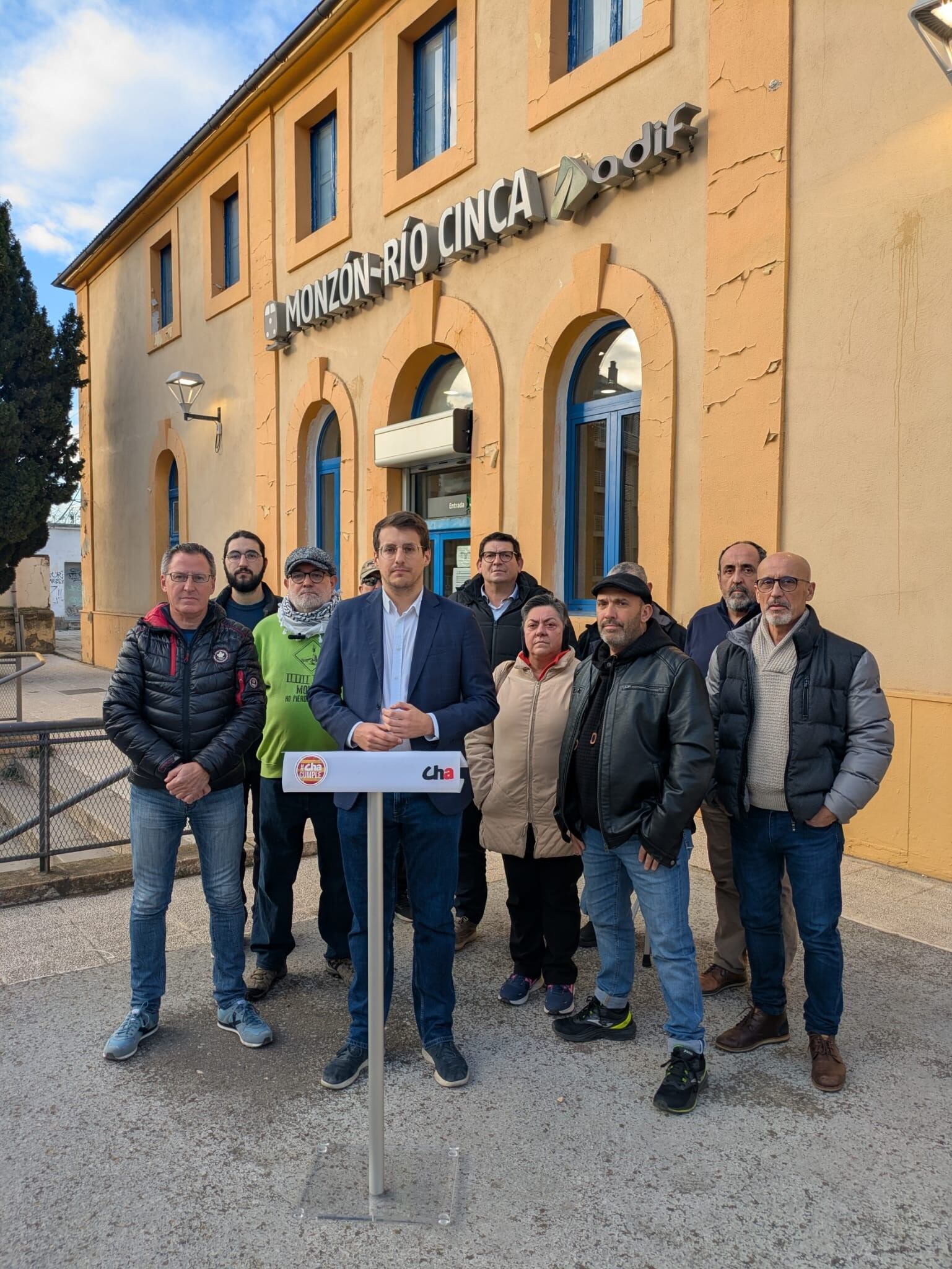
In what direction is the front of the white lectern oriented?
toward the camera

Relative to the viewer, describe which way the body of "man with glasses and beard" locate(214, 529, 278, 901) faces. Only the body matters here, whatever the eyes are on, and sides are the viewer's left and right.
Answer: facing the viewer

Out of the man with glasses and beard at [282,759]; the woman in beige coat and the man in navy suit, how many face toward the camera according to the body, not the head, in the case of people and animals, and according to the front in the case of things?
3

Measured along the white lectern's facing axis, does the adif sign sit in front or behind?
behind

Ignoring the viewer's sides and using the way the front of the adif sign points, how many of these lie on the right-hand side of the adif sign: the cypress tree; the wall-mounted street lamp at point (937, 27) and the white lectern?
1

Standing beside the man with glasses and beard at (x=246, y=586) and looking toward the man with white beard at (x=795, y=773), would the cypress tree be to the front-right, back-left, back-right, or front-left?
back-left

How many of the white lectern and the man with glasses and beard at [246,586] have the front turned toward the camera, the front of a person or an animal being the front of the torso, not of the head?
2

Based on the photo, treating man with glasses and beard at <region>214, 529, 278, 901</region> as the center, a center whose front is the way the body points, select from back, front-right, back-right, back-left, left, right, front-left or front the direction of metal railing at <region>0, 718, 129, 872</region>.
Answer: back-right

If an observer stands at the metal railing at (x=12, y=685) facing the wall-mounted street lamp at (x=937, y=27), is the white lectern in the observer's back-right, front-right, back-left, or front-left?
front-right

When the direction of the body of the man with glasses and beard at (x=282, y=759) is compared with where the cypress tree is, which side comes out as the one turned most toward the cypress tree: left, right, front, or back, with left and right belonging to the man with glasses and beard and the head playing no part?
back

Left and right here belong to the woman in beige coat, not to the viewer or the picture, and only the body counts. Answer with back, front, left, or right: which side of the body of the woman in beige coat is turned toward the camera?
front

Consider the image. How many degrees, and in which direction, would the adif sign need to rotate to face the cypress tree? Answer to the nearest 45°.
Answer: approximately 90° to its right

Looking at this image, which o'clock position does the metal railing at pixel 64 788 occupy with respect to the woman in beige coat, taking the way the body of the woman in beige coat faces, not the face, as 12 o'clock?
The metal railing is roughly at 4 o'clock from the woman in beige coat.

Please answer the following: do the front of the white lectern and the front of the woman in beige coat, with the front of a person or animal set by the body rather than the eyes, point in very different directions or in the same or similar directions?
same or similar directions

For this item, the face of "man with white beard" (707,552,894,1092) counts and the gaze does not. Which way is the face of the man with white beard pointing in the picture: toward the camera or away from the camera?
toward the camera

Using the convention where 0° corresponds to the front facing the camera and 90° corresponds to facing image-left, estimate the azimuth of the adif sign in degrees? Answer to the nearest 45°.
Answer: approximately 45°

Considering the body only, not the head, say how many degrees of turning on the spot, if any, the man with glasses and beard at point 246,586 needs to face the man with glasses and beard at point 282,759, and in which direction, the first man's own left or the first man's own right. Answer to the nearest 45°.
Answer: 0° — they already face them

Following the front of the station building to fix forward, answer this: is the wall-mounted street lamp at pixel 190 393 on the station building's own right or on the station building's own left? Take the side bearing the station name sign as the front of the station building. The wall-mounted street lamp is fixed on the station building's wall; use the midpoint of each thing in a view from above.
on the station building's own right
